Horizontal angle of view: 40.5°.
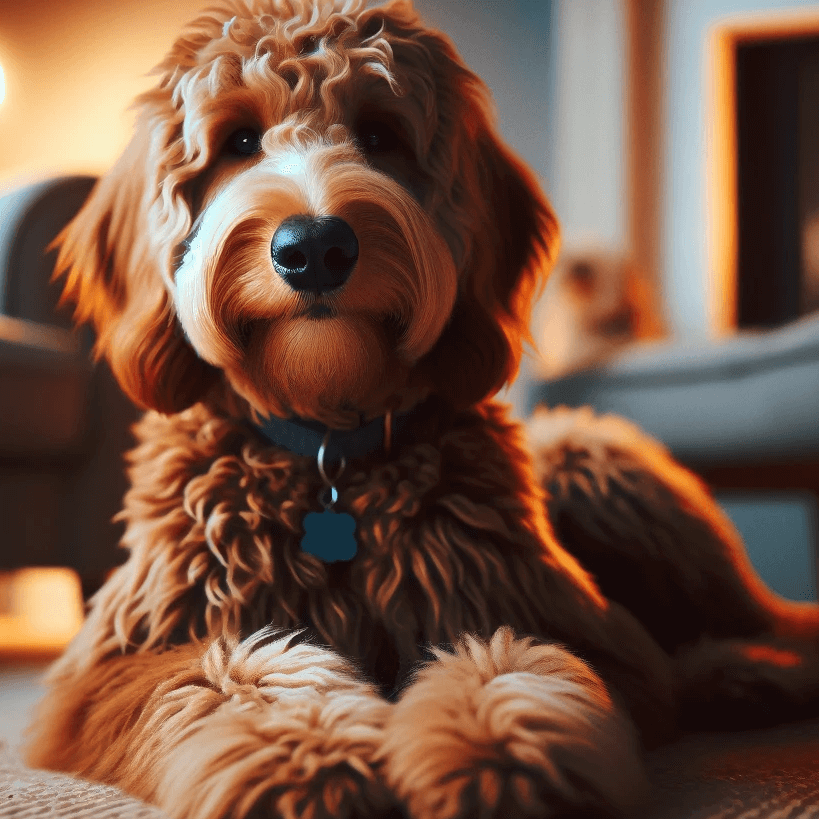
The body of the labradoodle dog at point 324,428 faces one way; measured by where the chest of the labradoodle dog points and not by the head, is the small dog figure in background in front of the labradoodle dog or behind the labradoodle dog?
behind

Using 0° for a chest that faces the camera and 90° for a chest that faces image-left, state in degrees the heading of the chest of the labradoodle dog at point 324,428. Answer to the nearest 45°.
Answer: approximately 0°

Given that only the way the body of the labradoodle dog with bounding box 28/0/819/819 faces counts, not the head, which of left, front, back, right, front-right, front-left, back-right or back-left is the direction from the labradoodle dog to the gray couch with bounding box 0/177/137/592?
back-right
